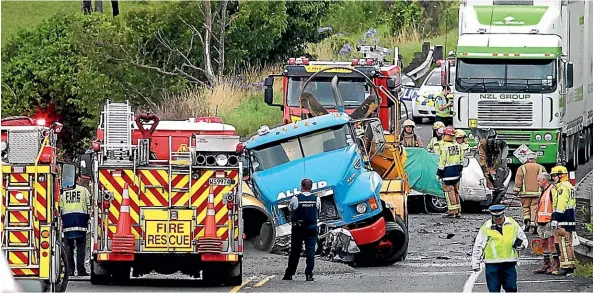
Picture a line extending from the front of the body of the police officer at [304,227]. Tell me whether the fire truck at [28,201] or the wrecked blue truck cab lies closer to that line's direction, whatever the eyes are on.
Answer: the wrecked blue truck cab

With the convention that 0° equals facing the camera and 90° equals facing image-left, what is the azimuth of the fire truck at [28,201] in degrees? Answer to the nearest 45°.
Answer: approximately 180°

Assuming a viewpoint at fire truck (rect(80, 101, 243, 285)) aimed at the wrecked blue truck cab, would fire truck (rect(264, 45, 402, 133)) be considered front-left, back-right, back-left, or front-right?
front-left

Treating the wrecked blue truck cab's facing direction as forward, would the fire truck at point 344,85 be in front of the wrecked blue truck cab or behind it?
behind

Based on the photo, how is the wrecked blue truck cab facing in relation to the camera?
toward the camera

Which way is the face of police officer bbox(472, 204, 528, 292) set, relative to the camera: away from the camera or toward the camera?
toward the camera

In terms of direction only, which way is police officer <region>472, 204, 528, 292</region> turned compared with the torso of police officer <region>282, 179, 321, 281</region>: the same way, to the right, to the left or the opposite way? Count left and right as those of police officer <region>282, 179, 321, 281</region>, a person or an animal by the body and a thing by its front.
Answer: the opposite way

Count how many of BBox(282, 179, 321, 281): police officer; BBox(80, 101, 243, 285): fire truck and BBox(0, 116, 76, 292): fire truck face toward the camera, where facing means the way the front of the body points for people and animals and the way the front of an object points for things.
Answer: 0

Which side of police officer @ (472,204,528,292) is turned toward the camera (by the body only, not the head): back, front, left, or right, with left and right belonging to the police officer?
front

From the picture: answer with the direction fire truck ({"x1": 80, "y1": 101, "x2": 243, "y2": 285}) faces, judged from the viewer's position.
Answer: facing away from the viewer

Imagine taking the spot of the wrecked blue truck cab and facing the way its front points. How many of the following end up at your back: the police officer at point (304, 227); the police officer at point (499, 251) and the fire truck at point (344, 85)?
1

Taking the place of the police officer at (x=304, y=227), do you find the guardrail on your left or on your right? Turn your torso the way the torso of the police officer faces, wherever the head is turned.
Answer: on your right

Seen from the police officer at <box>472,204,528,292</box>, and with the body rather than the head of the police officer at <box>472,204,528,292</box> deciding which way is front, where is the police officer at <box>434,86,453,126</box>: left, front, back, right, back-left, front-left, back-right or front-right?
back
